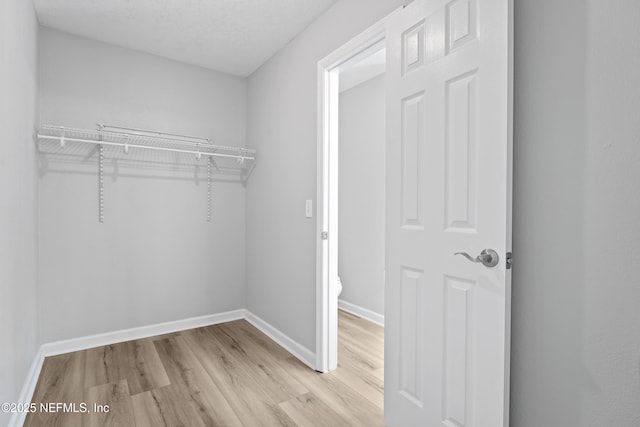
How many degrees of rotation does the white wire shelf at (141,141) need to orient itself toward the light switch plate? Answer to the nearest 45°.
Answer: approximately 45° to its left

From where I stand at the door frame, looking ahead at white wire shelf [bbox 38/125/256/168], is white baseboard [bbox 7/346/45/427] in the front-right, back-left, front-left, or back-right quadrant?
front-left

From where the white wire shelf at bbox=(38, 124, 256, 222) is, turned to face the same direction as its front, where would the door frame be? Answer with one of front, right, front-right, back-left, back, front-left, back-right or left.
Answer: front-left

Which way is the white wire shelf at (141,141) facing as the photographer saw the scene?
facing the viewer

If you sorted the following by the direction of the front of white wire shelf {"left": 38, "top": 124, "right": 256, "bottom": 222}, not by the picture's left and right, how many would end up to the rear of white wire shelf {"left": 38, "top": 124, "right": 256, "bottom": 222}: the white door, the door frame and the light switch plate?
0

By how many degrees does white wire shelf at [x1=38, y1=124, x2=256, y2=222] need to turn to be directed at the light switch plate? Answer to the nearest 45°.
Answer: approximately 45° to its left

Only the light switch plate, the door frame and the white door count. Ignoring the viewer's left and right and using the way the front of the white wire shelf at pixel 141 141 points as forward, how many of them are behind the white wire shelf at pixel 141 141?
0
